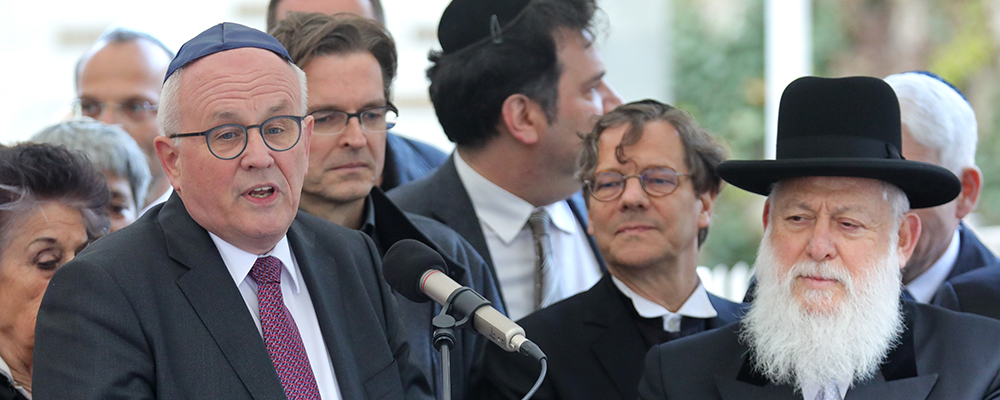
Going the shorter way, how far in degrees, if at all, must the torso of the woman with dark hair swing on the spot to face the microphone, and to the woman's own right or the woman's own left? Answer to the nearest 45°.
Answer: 0° — they already face it

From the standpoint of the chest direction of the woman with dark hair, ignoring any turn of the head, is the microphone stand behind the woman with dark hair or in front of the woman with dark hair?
in front

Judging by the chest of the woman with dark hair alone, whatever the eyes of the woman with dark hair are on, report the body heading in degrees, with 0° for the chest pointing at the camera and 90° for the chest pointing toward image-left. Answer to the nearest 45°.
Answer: approximately 315°

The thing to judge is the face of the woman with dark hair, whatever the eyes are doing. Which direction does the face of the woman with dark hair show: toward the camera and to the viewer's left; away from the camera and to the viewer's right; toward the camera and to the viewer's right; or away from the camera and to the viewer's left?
toward the camera and to the viewer's right
